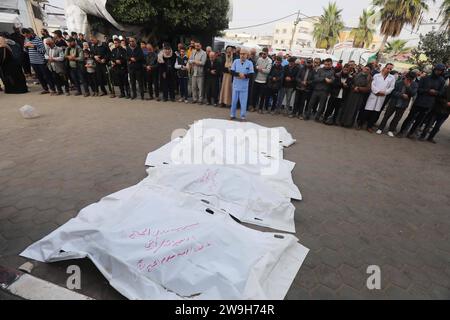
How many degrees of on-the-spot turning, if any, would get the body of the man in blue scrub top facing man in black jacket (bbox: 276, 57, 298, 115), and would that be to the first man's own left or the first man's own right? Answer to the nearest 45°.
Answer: approximately 135° to the first man's own left

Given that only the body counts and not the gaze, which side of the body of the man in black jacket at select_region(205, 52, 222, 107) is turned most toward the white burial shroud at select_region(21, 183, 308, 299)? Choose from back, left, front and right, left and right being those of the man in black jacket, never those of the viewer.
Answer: front

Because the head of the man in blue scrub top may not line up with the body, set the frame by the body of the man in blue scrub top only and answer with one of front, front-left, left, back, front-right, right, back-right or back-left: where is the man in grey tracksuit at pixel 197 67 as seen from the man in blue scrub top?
back-right

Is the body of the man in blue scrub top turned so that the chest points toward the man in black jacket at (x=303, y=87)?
no

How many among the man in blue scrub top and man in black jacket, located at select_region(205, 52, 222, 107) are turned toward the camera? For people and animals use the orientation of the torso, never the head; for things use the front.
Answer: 2

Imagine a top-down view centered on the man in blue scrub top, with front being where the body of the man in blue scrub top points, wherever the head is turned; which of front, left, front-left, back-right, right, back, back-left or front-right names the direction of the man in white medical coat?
left

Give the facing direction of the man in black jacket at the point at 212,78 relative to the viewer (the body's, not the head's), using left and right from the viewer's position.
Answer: facing the viewer

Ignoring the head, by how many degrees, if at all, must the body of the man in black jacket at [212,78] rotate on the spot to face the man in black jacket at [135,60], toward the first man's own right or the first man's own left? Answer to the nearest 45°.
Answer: approximately 90° to the first man's own right

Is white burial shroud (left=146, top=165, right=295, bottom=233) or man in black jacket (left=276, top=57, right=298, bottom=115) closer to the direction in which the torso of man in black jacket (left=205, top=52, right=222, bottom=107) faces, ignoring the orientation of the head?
the white burial shroud

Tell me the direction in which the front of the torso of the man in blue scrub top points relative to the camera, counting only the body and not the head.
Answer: toward the camera

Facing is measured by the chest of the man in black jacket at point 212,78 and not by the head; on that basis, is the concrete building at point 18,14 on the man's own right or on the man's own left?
on the man's own right

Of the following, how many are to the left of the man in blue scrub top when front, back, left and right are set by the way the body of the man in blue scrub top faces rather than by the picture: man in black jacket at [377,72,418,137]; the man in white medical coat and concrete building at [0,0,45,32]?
2

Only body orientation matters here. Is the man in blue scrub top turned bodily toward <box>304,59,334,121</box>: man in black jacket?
no

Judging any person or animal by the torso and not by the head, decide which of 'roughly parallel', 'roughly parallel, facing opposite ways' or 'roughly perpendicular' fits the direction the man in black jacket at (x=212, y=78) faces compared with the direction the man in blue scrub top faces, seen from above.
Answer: roughly parallel

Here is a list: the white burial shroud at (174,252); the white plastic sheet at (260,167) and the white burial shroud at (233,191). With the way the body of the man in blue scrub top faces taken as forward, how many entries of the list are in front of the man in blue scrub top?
3

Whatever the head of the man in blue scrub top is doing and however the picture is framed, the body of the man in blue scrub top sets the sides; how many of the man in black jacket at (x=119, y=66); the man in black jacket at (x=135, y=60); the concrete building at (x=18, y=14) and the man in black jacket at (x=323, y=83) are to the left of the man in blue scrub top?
1
